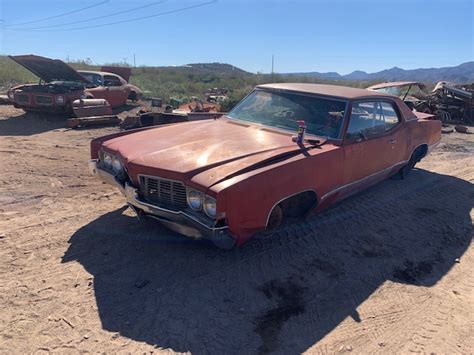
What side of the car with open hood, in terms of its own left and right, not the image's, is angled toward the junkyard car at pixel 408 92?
left

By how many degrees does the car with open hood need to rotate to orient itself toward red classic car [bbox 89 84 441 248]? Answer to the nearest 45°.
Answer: approximately 45° to its left

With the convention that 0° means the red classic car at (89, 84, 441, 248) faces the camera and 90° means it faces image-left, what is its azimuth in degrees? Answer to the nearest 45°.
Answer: approximately 45°

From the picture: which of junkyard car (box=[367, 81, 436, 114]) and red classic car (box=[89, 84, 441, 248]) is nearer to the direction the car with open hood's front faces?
the red classic car

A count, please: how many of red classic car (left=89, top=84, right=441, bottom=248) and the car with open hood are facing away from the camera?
0

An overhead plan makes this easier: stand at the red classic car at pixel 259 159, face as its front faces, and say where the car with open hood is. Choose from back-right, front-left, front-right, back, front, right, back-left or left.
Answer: right

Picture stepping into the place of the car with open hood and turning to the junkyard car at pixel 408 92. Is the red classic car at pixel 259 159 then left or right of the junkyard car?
right

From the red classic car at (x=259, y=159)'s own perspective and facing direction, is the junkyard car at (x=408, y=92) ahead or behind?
behind
